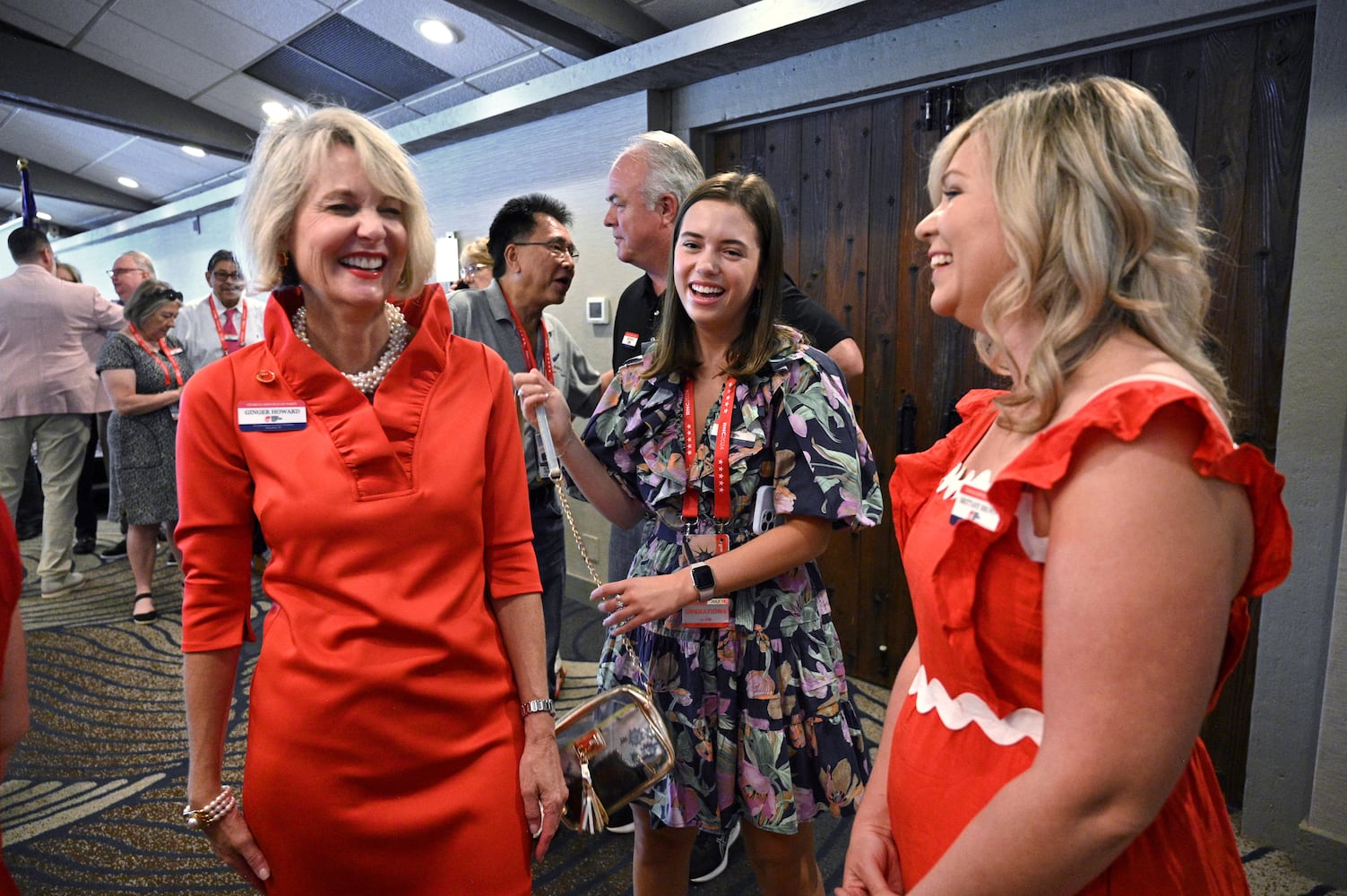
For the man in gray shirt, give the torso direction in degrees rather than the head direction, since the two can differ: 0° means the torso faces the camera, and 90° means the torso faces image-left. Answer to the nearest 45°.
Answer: approximately 315°

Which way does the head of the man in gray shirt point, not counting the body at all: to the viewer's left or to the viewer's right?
to the viewer's right

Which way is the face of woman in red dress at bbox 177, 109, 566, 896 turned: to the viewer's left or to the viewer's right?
to the viewer's right

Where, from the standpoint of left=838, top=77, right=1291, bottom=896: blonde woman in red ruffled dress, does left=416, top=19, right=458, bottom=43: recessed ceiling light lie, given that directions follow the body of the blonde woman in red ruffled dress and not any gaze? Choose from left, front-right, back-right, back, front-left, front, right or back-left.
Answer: right

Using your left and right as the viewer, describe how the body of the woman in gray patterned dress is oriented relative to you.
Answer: facing the viewer and to the right of the viewer

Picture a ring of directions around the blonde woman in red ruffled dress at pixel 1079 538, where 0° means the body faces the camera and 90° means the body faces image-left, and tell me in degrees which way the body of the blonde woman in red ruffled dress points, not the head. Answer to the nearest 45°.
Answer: approximately 45°

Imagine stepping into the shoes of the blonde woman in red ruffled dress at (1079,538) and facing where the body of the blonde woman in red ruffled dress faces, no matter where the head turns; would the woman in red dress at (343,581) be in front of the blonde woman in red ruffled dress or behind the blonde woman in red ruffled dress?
in front

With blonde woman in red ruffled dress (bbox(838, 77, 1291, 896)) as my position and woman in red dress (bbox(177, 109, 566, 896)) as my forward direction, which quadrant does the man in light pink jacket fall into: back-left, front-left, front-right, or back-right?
front-right

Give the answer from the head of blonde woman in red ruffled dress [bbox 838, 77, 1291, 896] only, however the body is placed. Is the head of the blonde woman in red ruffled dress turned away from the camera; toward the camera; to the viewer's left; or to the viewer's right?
to the viewer's left
